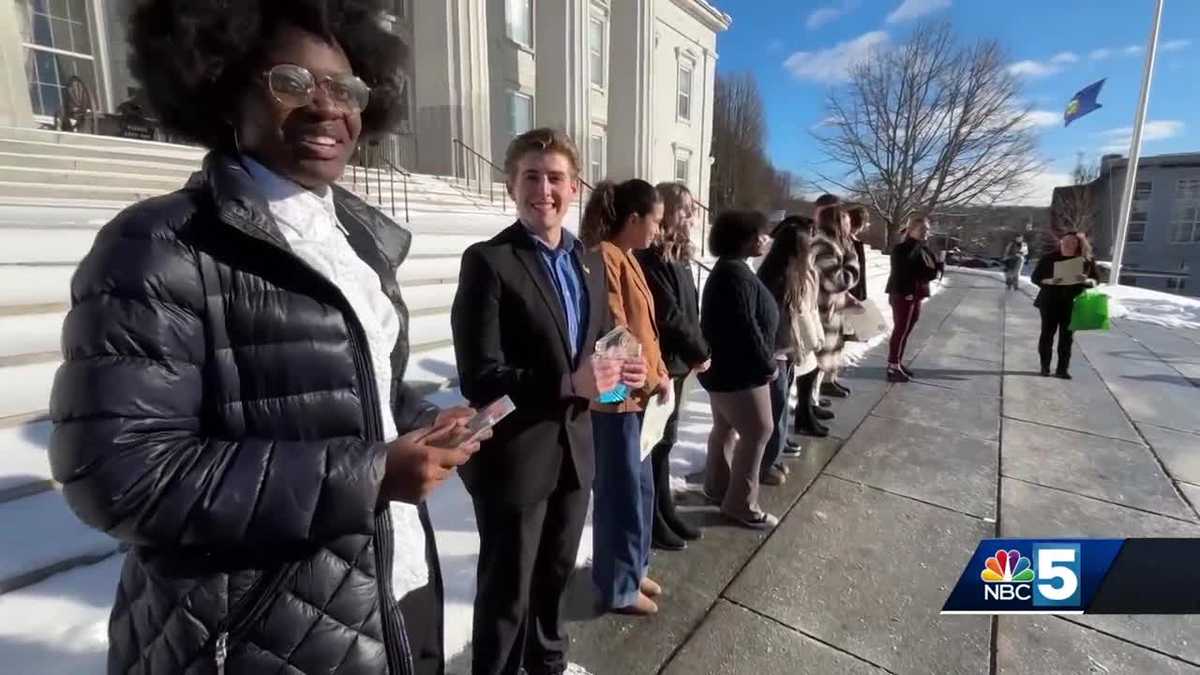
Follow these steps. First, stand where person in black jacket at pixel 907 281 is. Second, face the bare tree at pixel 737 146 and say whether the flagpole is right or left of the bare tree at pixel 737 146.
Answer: right

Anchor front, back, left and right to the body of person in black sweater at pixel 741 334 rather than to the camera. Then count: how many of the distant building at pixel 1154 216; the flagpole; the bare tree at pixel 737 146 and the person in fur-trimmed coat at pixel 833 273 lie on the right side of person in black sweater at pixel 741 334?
0

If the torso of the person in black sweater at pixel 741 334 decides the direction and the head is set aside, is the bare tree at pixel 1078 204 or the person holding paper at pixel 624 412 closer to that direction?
the bare tree

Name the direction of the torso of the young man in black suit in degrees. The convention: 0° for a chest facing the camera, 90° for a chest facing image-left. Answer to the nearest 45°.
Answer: approximately 315°

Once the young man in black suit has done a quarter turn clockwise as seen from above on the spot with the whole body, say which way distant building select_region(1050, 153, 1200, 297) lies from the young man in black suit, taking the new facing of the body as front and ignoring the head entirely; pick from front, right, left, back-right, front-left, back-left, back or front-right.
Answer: back

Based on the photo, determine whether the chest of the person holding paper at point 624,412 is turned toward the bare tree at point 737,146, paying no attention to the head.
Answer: no

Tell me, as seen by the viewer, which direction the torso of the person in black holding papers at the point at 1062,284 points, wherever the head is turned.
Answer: toward the camera

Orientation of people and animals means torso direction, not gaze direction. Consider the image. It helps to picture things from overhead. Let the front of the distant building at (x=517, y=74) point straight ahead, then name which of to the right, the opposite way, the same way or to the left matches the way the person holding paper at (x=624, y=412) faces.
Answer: the same way

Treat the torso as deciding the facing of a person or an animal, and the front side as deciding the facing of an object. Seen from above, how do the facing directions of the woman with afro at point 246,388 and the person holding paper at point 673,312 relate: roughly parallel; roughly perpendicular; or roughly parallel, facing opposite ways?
roughly parallel

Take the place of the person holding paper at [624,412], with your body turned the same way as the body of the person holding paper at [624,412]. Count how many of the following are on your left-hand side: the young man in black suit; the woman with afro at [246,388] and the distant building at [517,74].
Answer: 1

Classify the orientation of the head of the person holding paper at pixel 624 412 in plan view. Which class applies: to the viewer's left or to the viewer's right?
to the viewer's right

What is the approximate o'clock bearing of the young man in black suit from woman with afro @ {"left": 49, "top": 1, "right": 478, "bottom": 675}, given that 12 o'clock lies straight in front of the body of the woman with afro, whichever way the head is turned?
The young man in black suit is roughly at 9 o'clock from the woman with afro.

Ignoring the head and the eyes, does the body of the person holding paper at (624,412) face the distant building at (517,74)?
no

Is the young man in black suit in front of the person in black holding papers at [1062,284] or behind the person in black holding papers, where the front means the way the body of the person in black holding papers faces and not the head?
in front

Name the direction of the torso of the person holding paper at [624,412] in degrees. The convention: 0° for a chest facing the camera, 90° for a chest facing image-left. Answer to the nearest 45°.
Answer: approximately 270°

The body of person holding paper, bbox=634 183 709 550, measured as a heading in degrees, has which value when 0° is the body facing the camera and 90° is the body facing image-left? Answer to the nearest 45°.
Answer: approximately 270°

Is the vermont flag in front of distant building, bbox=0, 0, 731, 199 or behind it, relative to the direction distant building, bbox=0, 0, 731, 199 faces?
in front

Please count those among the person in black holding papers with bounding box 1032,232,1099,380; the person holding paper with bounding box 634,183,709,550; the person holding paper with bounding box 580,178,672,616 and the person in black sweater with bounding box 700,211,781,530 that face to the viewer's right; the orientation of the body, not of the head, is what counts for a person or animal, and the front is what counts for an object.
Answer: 3

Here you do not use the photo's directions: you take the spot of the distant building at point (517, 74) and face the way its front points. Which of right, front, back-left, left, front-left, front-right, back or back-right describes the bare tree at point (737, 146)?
left
